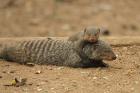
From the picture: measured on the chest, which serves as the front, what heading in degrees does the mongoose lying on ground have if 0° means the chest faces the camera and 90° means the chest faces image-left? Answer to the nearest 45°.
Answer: approximately 270°

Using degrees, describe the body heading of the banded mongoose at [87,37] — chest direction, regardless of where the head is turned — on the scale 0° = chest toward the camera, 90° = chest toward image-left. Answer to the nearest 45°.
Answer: approximately 315°
